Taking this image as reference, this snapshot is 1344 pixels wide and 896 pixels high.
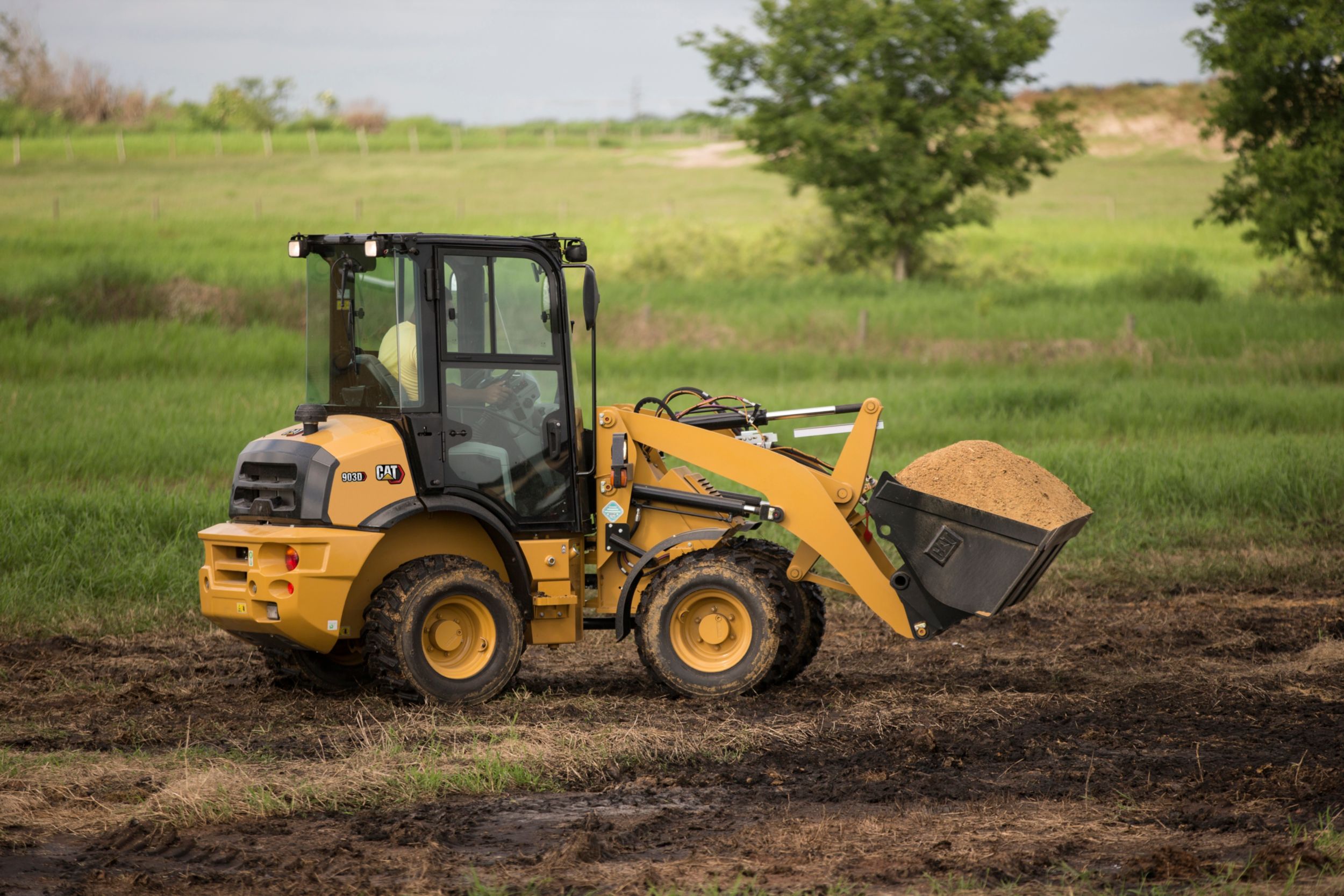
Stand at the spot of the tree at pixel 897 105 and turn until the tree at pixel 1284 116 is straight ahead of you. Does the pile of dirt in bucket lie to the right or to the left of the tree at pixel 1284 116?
right

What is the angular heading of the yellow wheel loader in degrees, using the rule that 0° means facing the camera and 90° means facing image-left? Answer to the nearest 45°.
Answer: approximately 270°

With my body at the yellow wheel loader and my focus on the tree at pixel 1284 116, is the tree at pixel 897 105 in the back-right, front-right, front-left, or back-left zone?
front-left

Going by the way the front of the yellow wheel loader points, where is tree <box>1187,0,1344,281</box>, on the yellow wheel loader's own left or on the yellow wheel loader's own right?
on the yellow wheel loader's own left

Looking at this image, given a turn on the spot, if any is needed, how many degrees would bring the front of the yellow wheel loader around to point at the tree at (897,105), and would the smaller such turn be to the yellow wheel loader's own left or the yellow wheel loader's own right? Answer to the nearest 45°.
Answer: approximately 90° to the yellow wheel loader's own left
